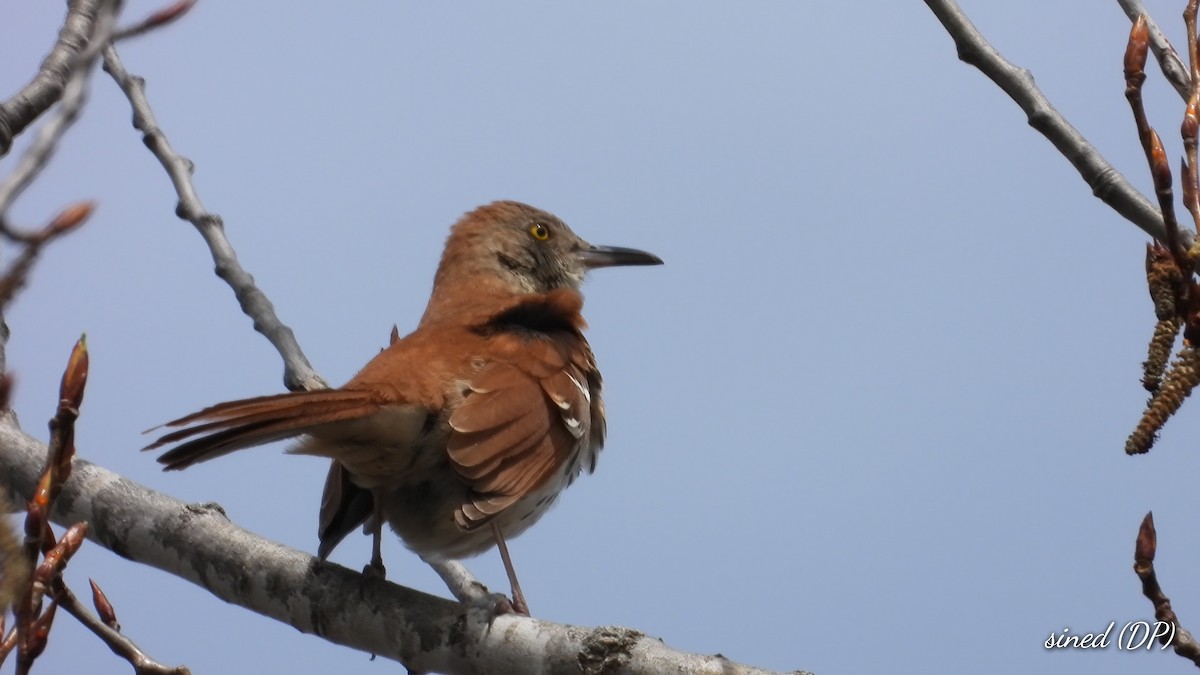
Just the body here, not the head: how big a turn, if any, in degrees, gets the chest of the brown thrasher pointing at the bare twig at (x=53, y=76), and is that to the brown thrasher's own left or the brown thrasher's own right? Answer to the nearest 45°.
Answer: approximately 180°

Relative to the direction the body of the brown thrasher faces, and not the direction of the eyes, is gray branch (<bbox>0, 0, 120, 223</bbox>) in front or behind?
behind

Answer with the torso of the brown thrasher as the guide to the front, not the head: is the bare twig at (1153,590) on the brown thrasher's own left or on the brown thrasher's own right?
on the brown thrasher's own right

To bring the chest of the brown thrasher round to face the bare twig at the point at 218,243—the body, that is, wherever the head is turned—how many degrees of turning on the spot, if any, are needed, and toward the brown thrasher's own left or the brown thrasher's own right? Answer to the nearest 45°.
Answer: approximately 135° to the brown thrasher's own left

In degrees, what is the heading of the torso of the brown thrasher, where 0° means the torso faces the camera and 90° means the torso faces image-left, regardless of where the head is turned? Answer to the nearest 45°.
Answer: approximately 225°

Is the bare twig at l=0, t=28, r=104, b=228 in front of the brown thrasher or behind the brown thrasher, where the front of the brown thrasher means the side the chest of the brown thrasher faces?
behind

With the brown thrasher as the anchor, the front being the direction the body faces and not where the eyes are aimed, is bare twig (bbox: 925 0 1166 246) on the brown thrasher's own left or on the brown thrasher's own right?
on the brown thrasher's own right
